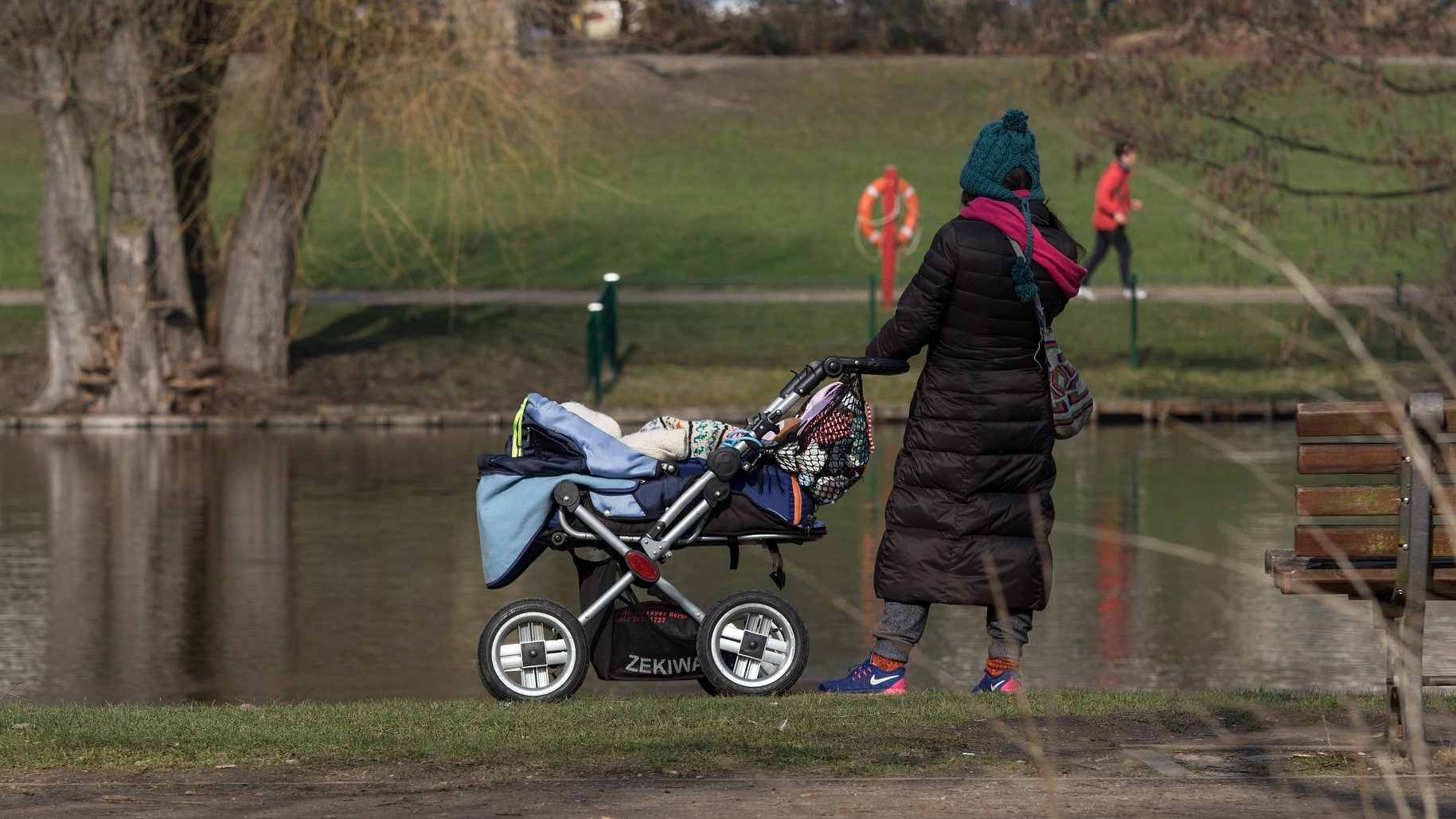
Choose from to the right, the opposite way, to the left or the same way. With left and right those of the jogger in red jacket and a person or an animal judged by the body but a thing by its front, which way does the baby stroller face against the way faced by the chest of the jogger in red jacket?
the opposite way

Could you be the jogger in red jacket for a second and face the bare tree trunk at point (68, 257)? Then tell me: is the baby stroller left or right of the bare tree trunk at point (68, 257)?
left

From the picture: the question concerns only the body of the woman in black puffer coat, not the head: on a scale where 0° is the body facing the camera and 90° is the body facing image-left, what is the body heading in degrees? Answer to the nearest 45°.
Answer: approximately 135°

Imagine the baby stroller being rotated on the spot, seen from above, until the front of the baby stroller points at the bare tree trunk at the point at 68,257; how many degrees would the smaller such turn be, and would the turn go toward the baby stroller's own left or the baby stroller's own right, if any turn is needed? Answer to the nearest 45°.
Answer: approximately 45° to the baby stroller's own right

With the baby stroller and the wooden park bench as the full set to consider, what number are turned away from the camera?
1

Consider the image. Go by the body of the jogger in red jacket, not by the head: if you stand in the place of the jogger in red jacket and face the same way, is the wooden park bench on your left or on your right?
on your right

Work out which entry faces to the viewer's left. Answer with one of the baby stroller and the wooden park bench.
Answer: the baby stroller

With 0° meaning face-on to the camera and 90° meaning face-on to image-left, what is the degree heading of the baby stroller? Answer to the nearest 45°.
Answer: approximately 90°

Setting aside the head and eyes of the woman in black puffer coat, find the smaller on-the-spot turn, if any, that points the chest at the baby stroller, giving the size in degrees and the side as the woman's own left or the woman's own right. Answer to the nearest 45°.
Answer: approximately 45° to the woman's own left

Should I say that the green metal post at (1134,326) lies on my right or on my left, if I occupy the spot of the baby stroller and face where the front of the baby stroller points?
on my right

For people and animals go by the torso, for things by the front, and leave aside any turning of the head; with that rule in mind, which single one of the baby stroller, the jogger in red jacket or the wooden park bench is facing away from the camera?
the wooden park bench

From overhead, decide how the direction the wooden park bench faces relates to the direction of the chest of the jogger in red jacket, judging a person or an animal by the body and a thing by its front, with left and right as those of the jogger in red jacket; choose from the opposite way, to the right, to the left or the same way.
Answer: to the left

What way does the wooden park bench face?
away from the camera

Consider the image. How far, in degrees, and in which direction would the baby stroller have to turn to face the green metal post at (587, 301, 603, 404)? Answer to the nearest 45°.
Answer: approximately 90° to its right

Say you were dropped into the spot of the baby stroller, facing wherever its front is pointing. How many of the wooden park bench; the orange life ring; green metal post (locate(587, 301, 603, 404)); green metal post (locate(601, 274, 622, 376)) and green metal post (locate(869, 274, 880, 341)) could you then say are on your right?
4

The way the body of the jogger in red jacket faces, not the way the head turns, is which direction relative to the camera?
to the viewer's right
